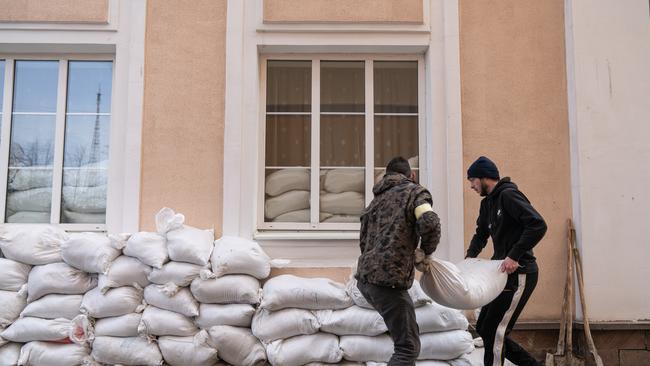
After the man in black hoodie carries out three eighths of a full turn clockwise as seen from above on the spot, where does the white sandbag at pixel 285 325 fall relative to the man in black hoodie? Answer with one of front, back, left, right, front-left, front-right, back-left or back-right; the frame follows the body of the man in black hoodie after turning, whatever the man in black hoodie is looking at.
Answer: back-left

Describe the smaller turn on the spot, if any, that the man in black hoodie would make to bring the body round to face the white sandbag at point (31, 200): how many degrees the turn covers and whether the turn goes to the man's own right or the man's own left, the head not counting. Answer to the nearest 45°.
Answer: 0° — they already face it

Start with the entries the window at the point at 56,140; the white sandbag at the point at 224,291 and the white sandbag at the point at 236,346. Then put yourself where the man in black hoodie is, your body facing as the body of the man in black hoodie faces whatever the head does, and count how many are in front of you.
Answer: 3

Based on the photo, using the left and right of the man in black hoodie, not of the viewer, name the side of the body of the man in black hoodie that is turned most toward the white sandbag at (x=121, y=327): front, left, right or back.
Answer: front

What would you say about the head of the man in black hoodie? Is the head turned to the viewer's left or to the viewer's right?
to the viewer's left

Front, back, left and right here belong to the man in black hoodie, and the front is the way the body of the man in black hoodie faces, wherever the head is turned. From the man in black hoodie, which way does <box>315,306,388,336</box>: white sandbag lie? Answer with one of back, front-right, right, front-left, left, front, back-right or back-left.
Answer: front

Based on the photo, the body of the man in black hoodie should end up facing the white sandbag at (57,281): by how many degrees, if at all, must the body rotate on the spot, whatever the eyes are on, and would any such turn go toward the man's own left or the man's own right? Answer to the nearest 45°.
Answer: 0° — they already face it

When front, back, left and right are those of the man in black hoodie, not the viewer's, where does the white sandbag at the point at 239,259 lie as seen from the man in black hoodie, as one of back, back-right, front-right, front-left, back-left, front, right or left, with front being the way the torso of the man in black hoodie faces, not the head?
front

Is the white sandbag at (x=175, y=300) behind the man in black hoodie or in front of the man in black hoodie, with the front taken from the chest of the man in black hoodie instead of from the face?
in front

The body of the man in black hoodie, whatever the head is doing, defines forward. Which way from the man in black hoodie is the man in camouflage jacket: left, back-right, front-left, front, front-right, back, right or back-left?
front-left

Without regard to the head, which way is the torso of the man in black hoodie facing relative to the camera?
to the viewer's left

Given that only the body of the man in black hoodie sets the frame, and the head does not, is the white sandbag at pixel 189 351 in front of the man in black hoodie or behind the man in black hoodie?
in front

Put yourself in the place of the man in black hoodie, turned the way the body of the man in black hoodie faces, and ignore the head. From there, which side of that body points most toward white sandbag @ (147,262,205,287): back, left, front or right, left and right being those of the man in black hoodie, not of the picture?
front

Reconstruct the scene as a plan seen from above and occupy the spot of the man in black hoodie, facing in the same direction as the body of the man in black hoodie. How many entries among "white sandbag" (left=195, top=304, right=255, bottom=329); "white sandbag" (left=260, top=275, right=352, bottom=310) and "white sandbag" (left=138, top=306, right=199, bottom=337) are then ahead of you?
3
